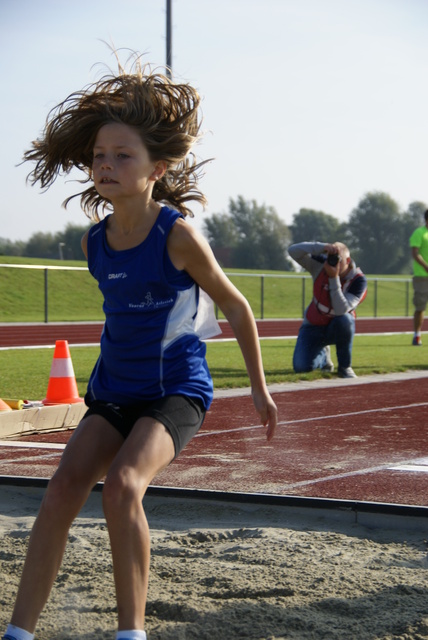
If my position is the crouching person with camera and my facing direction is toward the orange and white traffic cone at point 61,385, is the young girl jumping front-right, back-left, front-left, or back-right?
front-left

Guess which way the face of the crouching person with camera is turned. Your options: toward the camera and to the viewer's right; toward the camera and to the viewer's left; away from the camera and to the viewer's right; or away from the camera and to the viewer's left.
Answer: toward the camera and to the viewer's left

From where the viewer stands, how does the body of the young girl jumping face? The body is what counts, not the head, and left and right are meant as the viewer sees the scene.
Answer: facing the viewer and to the left of the viewer

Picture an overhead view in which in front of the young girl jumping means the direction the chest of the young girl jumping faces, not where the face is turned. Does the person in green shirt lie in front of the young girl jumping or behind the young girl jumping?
behind

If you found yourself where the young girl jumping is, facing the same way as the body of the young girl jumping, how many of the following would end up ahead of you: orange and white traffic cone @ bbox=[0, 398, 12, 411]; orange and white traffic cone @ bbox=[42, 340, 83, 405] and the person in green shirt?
0

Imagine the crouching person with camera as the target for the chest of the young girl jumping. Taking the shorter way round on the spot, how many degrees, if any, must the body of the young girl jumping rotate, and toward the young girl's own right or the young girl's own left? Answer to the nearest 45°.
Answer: approximately 135° to the young girl's own right

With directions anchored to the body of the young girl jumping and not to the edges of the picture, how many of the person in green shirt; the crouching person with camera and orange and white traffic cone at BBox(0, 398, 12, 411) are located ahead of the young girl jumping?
0

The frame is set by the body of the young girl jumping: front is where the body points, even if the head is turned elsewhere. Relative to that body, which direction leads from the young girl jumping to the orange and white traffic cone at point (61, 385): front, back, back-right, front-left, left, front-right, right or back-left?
back-right

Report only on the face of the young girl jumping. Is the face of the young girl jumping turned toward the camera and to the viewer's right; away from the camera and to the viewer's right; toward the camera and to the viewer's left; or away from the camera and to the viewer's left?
toward the camera and to the viewer's left

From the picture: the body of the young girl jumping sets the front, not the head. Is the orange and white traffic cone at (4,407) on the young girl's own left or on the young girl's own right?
on the young girl's own right
